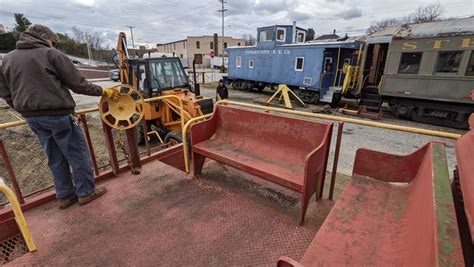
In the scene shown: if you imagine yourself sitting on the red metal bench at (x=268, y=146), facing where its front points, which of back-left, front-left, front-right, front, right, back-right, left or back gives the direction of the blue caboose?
back-right

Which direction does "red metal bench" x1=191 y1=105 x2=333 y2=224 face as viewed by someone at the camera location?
facing the viewer and to the left of the viewer

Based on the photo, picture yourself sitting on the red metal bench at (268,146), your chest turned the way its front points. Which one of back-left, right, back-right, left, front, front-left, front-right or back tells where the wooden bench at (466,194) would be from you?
left

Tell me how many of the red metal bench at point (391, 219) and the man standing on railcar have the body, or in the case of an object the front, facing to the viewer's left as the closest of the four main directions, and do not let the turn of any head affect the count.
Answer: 1

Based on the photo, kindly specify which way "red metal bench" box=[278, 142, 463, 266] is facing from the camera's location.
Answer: facing to the left of the viewer

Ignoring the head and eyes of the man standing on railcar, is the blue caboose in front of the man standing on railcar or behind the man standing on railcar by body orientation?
in front

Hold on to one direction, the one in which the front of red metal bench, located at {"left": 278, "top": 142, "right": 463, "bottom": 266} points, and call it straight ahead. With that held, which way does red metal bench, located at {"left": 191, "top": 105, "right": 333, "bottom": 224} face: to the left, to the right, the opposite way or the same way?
to the left

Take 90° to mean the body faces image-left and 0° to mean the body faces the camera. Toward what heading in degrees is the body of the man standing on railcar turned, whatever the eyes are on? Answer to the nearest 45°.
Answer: approximately 225°

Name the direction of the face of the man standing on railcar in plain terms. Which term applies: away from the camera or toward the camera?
away from the camera

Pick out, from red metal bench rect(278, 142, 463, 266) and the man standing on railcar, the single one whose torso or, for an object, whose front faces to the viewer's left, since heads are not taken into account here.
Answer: the red metal bench
